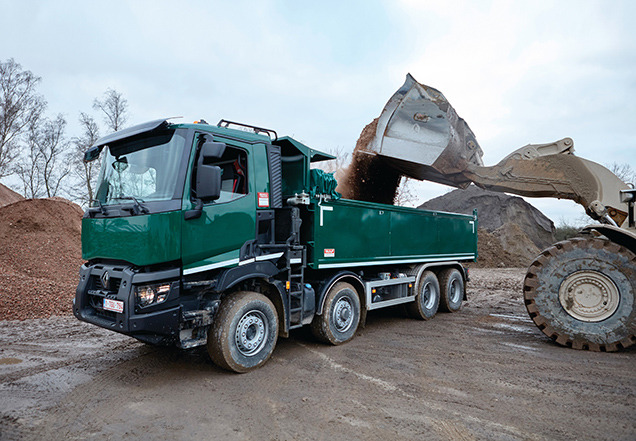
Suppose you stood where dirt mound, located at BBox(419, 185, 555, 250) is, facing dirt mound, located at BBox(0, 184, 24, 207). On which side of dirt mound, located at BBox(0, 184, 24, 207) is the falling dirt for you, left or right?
left

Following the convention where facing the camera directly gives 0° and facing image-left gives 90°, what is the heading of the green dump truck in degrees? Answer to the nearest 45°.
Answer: approximately 45°

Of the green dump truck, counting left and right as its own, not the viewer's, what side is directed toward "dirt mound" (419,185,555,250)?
back

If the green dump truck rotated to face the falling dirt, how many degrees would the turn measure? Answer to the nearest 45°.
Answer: approximately 180°

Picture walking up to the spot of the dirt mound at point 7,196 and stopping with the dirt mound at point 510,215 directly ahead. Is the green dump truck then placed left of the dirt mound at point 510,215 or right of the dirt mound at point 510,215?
right

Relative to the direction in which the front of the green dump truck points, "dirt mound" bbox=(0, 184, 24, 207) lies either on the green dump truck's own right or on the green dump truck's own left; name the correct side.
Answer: on the green dump truck's own right

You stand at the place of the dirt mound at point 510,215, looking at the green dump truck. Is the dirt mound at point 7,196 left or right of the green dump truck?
right
